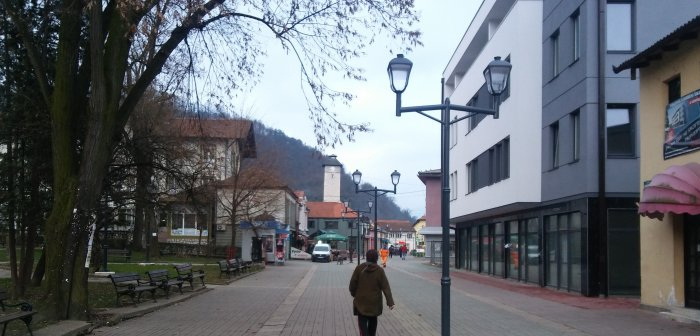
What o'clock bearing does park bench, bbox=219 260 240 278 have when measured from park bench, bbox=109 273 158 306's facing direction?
park bench, bbox=219 260 240 278 is roughly at 8 o'clock from park bench, bbox=109 273 158 306.

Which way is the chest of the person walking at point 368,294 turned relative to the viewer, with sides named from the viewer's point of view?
facing away from the viewer

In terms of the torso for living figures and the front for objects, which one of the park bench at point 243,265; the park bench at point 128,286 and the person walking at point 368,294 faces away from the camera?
the person walking

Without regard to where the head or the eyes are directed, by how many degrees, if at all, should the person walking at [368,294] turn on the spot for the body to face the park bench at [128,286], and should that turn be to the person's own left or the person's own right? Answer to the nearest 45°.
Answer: approximately 45° to the person's own left

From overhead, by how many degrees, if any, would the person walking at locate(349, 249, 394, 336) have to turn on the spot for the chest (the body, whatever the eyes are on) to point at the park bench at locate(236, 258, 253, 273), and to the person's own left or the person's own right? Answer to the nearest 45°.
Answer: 0° — they already face it

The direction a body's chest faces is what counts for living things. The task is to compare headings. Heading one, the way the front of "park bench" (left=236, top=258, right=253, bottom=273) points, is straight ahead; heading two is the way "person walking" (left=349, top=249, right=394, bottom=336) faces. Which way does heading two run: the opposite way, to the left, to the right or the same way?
to the left

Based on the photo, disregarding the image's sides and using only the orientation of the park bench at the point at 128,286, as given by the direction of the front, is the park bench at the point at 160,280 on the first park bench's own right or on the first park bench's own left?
on the first park bench's own left

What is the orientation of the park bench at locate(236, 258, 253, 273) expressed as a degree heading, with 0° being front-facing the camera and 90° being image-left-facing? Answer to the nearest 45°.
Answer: approximately 270°

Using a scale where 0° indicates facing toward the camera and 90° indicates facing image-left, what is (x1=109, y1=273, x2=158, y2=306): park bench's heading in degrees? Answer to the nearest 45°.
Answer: approximately 315°

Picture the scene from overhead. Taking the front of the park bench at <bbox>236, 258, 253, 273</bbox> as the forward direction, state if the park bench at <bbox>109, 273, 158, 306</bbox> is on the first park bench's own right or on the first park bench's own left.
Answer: on the first park bench's own right
